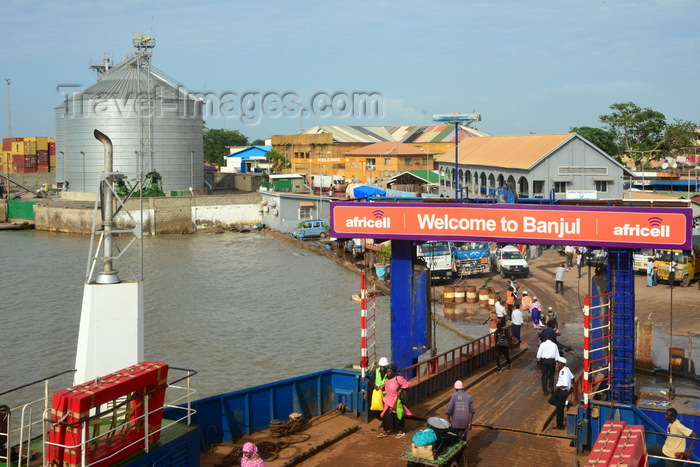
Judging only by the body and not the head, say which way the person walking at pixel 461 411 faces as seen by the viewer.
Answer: away from the camera

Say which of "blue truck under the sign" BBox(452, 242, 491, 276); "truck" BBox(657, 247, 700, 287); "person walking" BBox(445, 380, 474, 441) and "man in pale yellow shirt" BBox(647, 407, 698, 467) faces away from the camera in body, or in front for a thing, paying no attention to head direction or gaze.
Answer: the person walking

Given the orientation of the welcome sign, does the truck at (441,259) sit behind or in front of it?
behind

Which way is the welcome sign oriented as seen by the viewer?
toward the camera

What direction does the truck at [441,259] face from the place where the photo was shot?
facing the viewer

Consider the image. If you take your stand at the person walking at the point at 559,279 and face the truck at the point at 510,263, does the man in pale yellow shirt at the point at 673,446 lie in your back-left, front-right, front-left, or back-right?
back-left

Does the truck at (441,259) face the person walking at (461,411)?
yes
